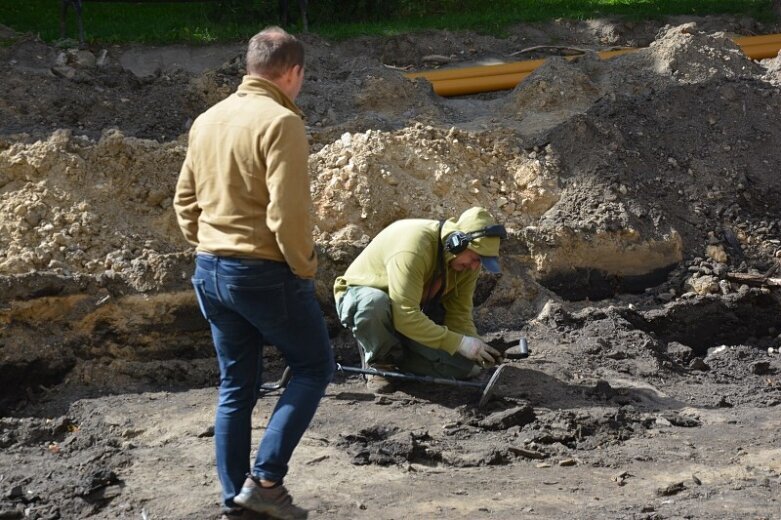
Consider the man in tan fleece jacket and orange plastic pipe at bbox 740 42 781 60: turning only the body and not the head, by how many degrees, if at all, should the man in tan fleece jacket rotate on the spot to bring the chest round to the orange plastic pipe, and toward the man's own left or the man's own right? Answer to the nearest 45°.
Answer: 0° — they already face it

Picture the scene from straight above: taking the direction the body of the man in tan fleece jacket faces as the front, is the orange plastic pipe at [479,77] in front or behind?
in front

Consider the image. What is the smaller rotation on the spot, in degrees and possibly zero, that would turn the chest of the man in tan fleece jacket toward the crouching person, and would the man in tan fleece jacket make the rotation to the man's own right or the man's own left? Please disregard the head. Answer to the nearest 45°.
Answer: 0° — they already face them

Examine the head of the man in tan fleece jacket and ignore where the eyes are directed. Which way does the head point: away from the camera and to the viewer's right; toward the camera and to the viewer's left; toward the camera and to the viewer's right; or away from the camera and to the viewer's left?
away from the camera and to the viewer's right

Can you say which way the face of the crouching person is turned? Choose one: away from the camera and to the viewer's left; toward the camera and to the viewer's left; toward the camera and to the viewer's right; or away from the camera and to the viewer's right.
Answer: toward the camera and to the viewer's right

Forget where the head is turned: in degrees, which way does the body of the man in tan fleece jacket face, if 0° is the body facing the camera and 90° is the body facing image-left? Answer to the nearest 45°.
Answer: approximately 225°

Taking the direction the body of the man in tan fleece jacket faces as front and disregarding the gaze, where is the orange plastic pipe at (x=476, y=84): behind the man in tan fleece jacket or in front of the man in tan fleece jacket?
in front
